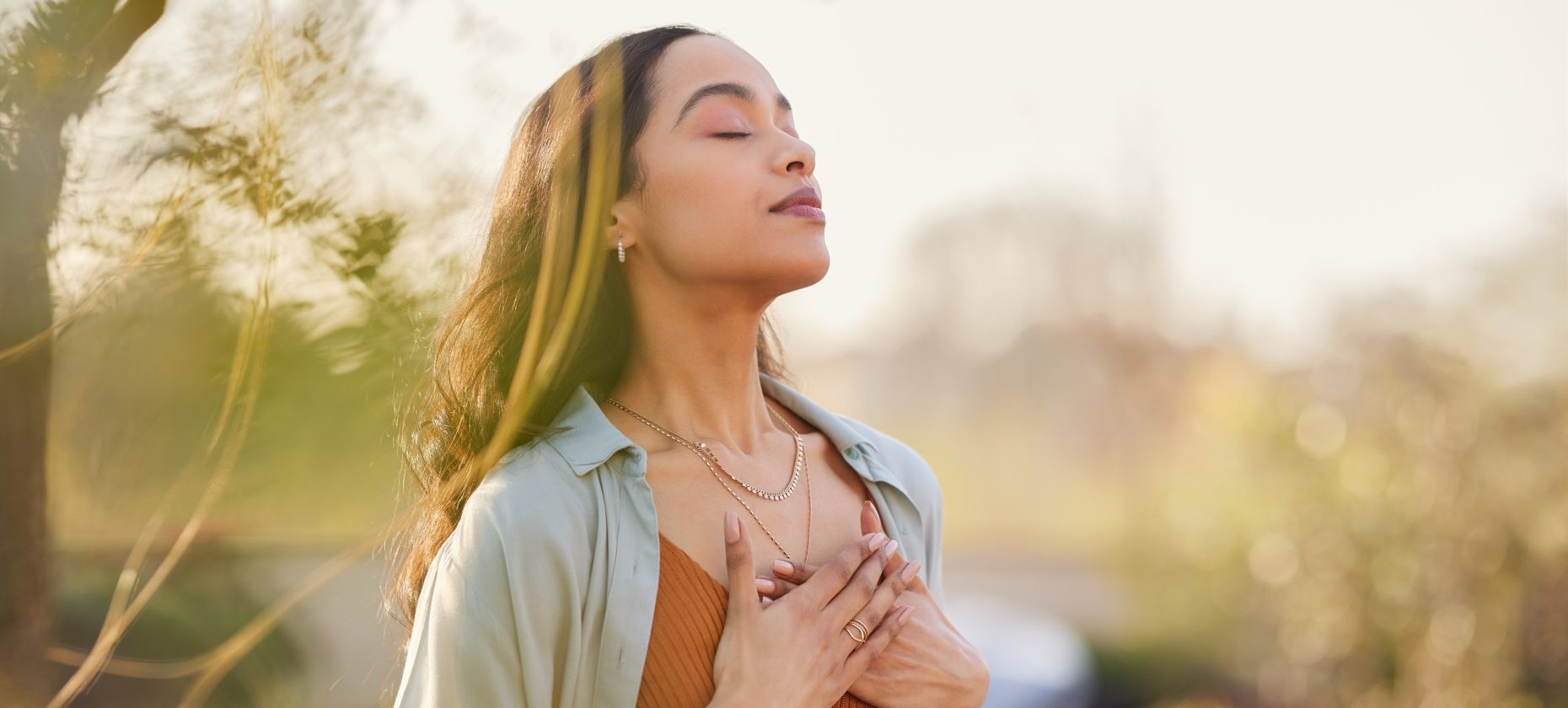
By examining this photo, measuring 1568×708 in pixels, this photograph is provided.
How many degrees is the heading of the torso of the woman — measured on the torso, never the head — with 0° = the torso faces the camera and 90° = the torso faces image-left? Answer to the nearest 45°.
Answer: approximately 315°

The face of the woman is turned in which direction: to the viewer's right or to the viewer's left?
to the viewer's right

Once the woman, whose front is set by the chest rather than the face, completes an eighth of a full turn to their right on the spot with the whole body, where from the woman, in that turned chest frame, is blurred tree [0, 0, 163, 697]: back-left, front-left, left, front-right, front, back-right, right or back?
right
